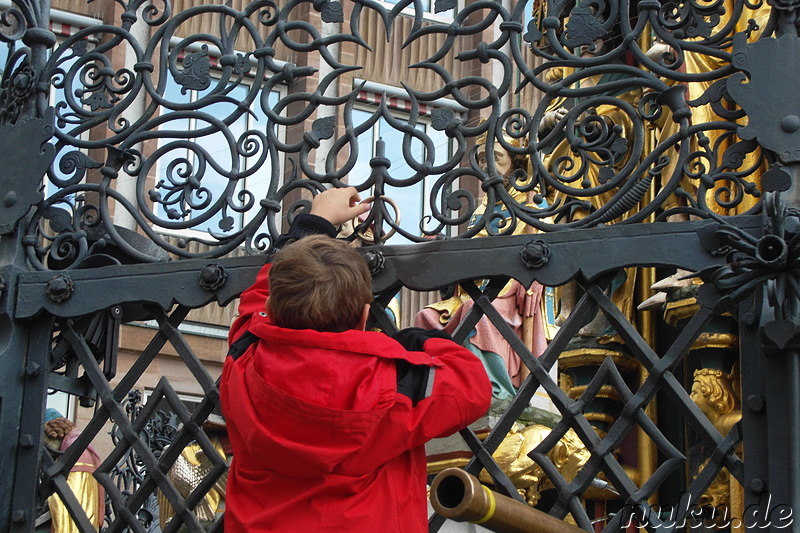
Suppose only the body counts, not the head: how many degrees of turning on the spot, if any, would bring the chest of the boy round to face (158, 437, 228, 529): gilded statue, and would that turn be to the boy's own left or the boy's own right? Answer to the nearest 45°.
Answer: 0° — they already face it

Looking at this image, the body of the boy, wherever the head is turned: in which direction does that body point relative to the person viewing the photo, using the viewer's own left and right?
facing away from the viewer

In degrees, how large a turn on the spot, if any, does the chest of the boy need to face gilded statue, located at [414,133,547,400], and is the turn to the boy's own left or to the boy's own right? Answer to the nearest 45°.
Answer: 0° — they already face it

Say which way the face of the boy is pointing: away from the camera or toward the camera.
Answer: away from the camera
